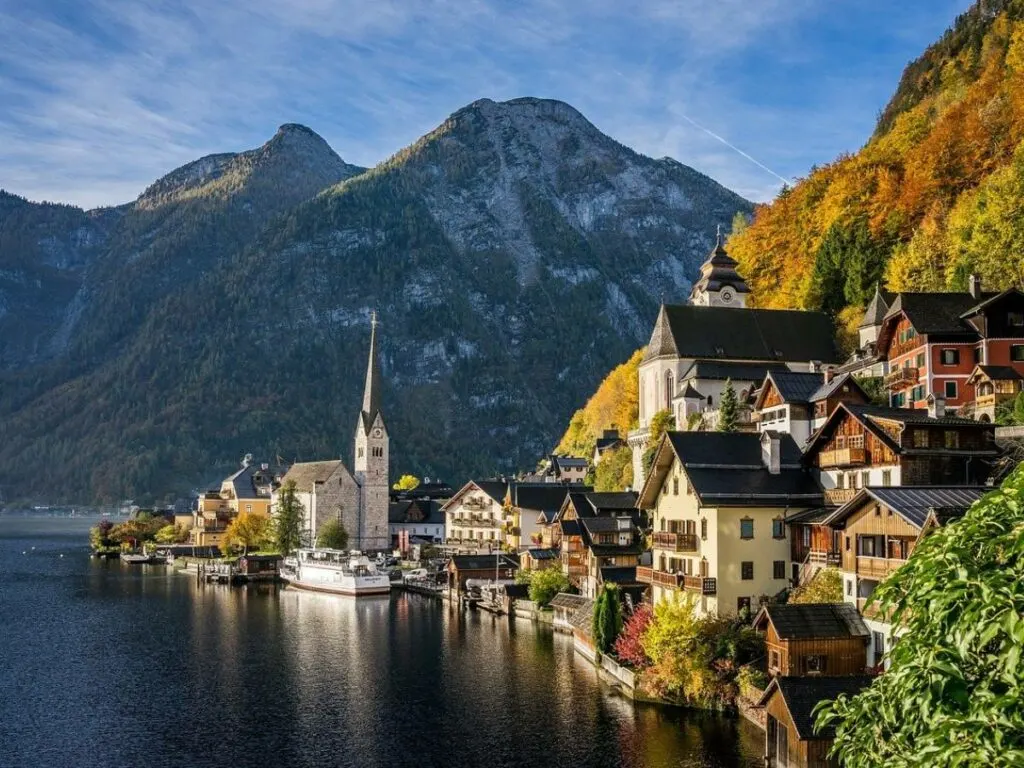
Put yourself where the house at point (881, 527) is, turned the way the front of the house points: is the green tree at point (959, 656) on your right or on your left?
on your left

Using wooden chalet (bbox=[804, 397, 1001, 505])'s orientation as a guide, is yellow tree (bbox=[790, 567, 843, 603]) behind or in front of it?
in front

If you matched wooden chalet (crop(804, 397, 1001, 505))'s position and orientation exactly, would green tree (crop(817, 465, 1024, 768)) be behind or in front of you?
in front

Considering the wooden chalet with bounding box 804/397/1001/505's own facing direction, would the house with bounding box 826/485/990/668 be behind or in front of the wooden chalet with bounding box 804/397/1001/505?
in front

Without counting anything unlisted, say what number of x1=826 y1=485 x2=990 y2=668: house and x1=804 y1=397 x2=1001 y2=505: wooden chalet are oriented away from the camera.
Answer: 0

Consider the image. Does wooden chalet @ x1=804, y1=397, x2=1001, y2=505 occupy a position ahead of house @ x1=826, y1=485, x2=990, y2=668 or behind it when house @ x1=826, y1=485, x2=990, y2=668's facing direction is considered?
behind

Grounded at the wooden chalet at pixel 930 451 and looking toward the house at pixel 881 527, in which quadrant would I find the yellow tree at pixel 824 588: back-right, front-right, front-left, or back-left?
front-right

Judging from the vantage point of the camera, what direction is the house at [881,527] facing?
facing the viewer and to the left of the viewer
